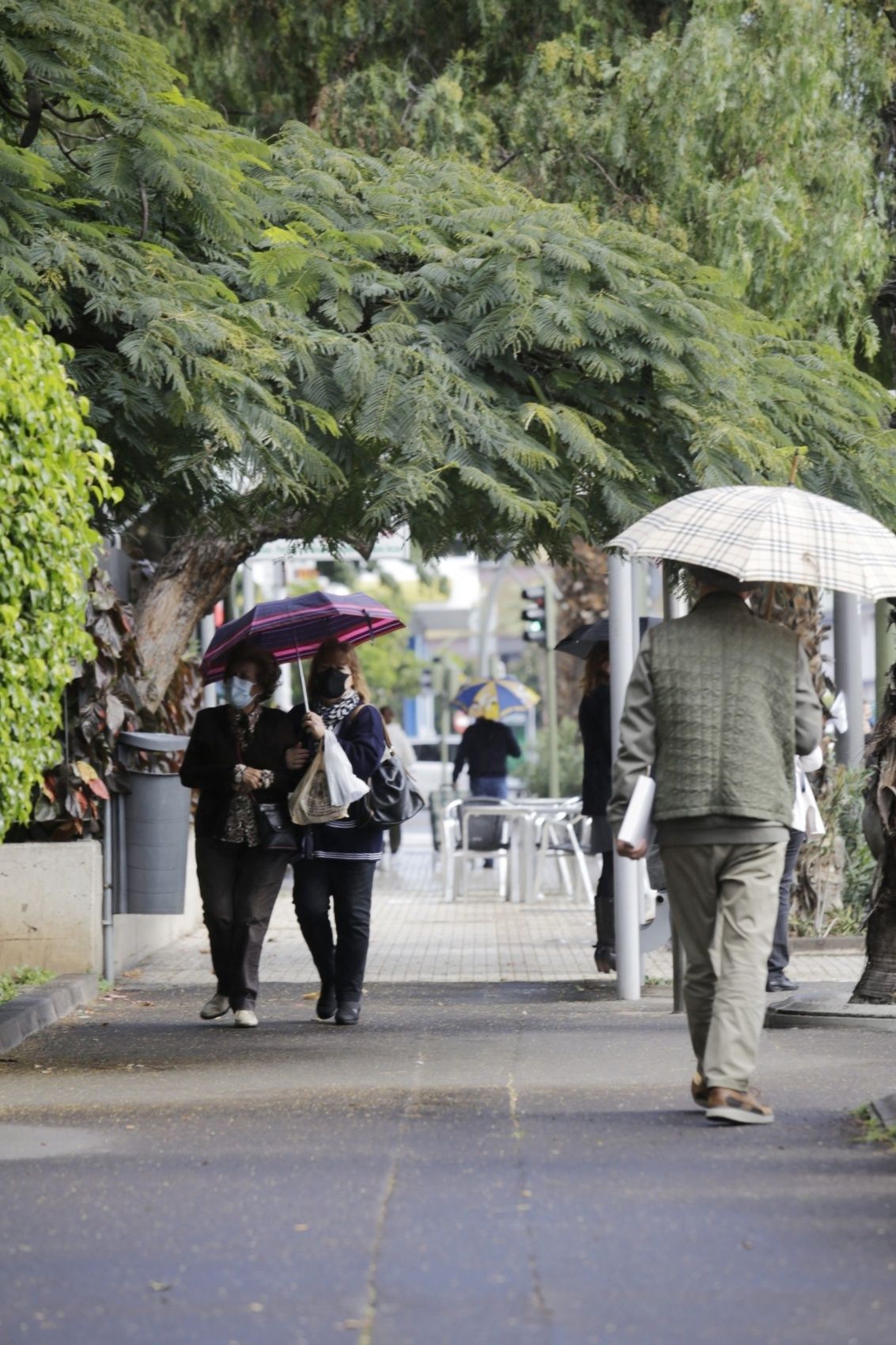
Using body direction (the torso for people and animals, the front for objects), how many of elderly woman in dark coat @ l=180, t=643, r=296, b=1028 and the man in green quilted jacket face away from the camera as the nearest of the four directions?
1

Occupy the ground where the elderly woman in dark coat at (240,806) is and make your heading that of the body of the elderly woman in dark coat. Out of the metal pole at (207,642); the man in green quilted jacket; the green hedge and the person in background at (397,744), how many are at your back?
2

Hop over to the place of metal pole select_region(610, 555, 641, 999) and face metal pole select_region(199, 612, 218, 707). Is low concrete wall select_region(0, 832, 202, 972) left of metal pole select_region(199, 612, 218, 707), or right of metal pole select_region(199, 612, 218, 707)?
left

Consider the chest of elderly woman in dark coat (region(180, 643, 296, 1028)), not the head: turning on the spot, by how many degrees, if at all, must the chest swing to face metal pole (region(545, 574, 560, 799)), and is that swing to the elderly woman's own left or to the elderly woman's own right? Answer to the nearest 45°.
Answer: approximately 180°

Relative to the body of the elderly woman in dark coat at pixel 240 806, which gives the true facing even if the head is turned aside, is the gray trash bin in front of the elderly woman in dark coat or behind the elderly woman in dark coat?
behind

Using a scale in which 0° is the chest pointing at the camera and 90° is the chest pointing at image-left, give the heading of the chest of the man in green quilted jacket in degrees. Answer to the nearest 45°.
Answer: approximately 180°

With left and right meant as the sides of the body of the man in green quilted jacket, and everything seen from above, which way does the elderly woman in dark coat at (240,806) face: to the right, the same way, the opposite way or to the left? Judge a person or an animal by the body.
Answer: the opposite way
